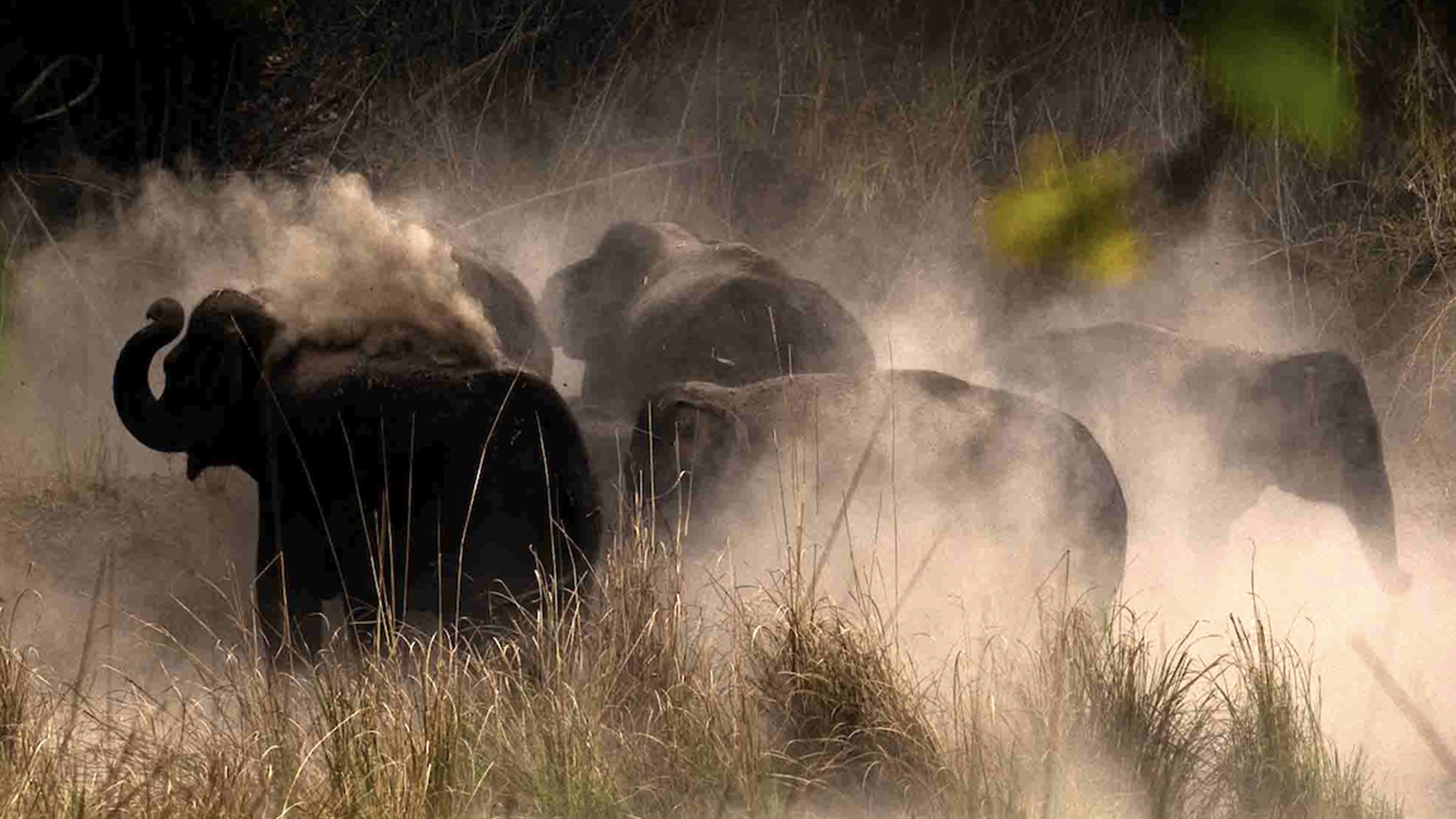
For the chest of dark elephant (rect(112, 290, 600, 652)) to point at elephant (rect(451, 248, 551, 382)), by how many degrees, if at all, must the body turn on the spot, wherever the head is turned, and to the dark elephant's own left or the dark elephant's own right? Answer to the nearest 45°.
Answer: approximately 90° to the dark elephant's own right

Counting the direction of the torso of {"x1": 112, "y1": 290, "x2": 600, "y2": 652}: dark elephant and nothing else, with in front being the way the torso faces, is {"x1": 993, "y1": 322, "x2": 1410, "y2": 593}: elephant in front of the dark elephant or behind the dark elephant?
behind

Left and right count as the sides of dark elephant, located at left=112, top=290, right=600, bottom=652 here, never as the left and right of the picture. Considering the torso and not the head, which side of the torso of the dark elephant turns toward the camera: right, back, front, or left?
left

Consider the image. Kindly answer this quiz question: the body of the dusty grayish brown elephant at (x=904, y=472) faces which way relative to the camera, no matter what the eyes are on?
to the viewer's left

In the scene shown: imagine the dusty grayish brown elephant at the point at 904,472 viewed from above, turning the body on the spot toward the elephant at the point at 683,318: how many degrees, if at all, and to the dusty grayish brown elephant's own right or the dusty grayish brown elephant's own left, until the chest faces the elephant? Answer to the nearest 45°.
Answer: approximately 45° to the dusty grayish brown elephant's own right

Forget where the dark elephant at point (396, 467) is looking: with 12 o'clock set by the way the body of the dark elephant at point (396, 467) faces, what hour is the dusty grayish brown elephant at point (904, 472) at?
the dusty grayish brown elephant at point (904, 472) is roughly at 6 o'clock from the dark elephant at point (396, 467).

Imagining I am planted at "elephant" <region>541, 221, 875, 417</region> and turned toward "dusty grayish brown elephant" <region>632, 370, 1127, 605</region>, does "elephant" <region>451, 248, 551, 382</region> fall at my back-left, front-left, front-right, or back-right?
back-right

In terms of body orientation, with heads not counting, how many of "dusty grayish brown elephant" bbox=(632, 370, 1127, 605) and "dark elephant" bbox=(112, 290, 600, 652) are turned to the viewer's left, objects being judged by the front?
2
